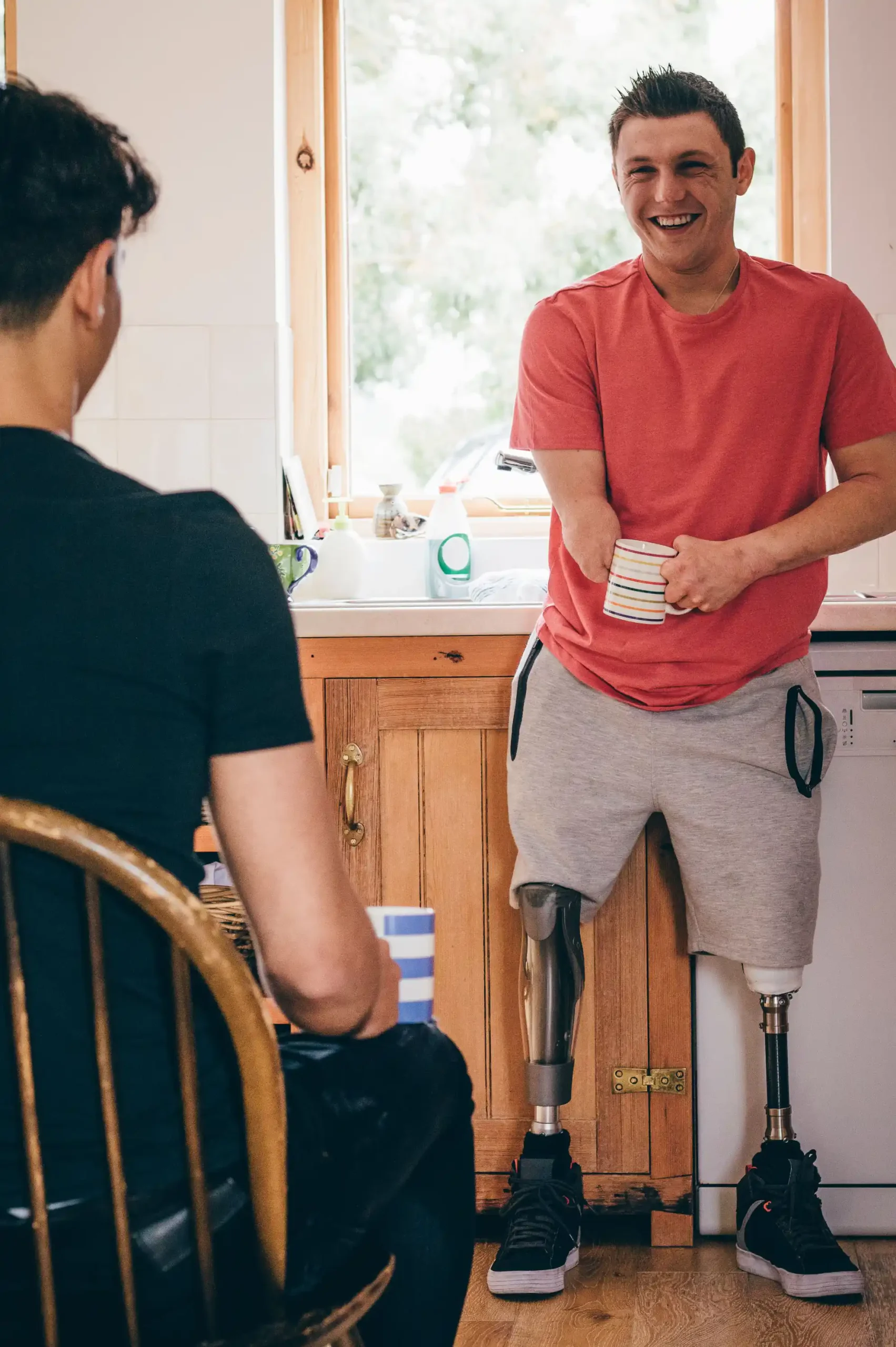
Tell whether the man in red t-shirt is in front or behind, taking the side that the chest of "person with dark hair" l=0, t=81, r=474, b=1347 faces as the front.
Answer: in front

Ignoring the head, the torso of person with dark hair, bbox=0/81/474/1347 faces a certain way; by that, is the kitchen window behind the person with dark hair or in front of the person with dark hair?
in front

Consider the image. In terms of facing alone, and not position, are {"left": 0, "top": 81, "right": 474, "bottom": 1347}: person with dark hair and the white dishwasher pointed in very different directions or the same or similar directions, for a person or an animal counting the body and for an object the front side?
very different directions

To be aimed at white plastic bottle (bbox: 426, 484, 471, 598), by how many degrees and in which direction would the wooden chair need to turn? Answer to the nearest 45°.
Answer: approximately 45° to its left

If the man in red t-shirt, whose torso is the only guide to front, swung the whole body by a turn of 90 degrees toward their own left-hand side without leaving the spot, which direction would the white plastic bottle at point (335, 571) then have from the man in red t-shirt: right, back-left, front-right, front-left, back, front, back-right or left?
back-left

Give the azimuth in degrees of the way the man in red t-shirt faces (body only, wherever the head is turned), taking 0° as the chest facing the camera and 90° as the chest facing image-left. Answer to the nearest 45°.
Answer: approximately 0°

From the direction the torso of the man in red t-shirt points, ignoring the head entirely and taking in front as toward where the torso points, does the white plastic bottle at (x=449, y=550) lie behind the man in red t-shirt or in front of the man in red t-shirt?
behind

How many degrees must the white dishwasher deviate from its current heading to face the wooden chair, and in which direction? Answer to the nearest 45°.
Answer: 0° — it already faces it

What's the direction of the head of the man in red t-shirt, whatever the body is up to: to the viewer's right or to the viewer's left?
to the viewer's left

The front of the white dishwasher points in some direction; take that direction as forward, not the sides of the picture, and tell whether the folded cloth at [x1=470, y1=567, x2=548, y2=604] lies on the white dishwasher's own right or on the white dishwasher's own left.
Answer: on the white dishwasher's own right

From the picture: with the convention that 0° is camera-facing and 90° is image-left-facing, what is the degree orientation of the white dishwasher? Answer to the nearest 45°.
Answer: approximately 0°

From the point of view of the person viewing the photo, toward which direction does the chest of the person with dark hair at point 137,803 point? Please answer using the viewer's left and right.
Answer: facing away from the viewer and to the right of the viewer

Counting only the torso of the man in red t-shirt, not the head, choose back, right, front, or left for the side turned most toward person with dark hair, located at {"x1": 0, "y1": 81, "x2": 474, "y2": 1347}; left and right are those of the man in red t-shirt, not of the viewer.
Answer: front

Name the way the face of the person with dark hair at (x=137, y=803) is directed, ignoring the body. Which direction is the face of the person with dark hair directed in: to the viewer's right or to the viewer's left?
to the viewer's right
